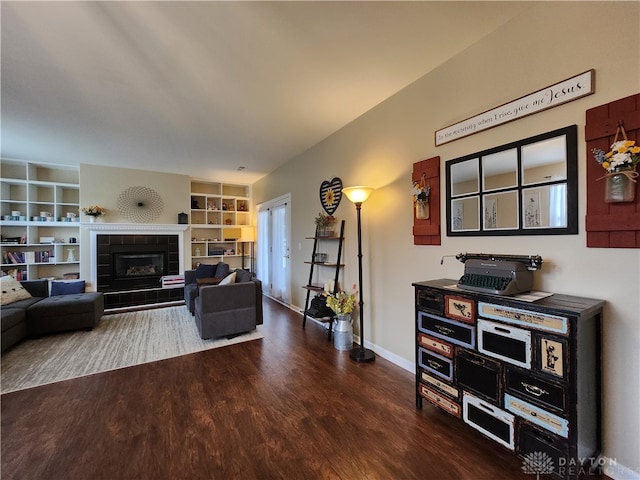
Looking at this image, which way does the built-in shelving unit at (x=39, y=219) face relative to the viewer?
toward the camera

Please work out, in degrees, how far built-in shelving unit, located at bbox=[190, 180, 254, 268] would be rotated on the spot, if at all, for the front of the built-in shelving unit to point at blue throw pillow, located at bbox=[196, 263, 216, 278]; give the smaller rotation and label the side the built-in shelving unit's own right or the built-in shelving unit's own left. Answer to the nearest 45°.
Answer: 0° — it already faces it

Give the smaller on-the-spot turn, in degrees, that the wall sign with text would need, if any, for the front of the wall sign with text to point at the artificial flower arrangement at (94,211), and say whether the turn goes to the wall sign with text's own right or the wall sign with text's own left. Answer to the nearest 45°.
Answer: approximately 45° to the wall sign with text's own right

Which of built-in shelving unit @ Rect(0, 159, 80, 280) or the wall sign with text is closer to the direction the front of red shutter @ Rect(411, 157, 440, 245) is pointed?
the built-in shelving unit

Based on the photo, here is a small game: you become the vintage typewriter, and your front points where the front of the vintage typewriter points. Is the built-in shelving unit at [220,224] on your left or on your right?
on your right

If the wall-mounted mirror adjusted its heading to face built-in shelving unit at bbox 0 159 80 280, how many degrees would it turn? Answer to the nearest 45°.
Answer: approximately 45° to its right

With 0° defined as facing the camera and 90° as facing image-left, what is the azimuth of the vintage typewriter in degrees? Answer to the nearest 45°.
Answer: approximately 45°

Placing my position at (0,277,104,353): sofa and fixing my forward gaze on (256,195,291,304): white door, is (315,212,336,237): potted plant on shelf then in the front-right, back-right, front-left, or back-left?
front-right

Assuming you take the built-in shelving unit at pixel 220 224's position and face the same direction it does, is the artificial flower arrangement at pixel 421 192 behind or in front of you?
in front

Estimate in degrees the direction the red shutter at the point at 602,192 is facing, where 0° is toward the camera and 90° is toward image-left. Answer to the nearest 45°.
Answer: approximately 45°

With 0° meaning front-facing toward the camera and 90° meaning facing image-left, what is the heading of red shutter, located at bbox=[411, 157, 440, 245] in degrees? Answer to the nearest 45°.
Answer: approximately 45°

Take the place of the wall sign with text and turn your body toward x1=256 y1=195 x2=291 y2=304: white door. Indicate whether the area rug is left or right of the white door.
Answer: left
